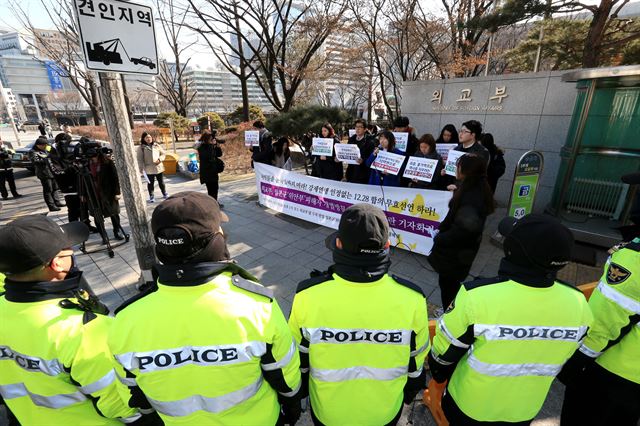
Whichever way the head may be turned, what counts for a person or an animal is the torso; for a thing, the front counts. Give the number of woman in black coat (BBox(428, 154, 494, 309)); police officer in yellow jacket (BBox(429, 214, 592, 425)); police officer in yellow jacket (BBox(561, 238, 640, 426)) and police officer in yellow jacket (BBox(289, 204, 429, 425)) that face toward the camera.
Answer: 0

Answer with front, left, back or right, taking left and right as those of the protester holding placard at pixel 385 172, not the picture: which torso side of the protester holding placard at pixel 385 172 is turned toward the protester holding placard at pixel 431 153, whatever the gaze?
left

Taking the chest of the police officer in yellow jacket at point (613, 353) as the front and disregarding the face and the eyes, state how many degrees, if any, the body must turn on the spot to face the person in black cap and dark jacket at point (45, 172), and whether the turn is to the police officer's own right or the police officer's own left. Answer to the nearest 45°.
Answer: approximately 45° to the police officer's own left

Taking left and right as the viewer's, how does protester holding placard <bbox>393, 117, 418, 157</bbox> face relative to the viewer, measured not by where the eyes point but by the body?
facing the viewer and to the left of the viewer

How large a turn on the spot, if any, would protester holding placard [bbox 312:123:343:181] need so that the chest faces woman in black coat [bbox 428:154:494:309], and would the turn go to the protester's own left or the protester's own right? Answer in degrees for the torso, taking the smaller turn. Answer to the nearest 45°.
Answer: approximately 45° to the protester's own left

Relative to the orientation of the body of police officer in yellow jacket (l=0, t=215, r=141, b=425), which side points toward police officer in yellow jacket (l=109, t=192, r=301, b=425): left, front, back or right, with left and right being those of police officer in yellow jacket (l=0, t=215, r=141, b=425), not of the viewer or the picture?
right

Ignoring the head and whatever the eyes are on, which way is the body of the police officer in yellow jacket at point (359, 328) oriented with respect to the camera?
away from the camera

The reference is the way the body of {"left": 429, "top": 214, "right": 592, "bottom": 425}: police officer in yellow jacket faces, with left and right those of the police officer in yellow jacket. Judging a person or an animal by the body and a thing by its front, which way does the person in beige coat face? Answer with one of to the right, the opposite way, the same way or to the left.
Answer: the opposite way

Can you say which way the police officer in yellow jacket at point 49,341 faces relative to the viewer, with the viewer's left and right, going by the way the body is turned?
facing away from the viewer and to the right of the viewer

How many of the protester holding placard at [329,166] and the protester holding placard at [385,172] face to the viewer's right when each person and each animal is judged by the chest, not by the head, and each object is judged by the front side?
0

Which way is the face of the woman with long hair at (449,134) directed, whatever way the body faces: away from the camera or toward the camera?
toward the camera

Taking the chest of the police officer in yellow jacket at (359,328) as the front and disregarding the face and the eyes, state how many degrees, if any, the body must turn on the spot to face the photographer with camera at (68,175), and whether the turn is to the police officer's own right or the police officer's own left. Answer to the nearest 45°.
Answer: approximately 45° to the police officer's own left

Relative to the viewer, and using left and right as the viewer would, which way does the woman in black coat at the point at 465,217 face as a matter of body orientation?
facing to the left of the viewer

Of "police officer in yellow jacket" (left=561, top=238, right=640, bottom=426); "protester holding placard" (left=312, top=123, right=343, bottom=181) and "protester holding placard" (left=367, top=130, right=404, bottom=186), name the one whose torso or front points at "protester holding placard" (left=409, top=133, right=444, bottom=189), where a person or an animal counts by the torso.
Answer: the police officer in yellow jacket
